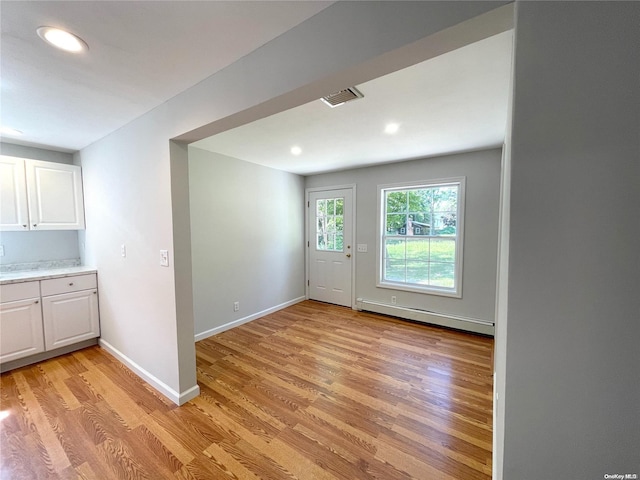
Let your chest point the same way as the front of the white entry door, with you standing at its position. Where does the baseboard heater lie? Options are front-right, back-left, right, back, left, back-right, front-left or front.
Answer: left

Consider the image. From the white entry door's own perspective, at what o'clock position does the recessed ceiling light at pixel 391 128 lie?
The recessed ceiling light is roughly at 10 o'clock from the white entry door.

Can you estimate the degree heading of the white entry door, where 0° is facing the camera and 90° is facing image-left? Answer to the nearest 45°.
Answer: approximately 45°

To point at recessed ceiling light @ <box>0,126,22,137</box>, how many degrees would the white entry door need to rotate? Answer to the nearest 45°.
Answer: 0° — it already faces it

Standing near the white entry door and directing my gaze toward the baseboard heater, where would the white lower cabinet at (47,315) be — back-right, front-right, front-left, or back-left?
back-right

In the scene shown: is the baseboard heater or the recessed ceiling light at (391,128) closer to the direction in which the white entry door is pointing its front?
the recessed ceiling light

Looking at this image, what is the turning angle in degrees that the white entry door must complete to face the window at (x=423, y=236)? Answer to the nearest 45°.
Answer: approximately 90° to its left

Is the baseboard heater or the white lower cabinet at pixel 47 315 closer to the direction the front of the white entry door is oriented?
the white lower cabinet

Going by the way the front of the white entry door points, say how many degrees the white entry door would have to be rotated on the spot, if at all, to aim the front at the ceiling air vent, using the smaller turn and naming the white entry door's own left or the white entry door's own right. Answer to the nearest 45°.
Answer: approximately 45° to the white entry door's own left
